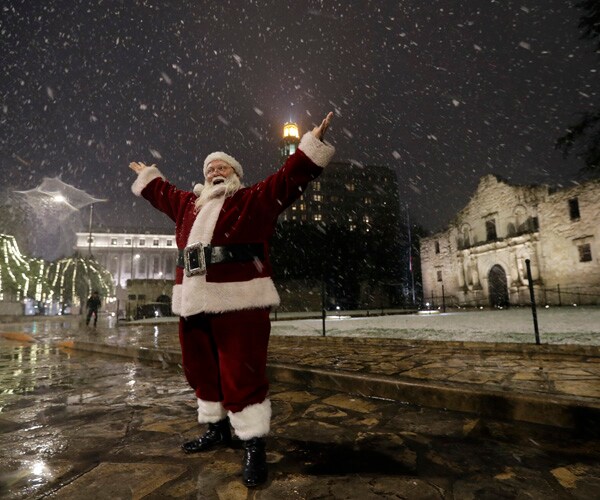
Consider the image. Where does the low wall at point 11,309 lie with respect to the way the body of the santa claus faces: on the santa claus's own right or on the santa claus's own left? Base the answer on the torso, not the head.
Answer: on the santa claus's own right

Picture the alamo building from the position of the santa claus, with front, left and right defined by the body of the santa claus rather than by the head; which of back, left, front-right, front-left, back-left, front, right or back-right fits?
back

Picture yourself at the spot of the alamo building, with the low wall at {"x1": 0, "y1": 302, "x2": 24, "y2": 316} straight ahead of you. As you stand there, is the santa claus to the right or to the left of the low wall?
left

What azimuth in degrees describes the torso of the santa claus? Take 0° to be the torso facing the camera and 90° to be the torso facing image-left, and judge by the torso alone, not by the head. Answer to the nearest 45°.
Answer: approximately 45°

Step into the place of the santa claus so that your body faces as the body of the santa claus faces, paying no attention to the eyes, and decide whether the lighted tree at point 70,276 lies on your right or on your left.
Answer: on your right

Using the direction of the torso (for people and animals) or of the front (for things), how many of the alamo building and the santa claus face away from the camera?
0

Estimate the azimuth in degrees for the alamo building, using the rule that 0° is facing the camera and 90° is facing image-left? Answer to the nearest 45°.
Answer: approximately 45°

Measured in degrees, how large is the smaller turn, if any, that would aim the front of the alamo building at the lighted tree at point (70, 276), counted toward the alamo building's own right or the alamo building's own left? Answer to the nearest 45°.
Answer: approximately 45° to the alamo building's own right
